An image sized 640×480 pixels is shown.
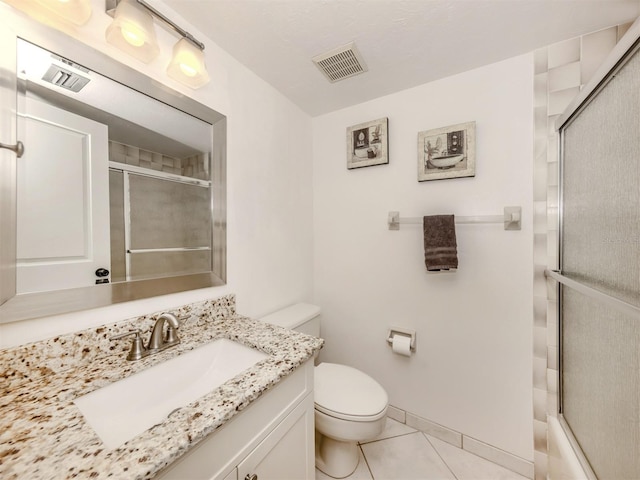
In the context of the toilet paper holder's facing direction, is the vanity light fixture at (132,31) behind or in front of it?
in front

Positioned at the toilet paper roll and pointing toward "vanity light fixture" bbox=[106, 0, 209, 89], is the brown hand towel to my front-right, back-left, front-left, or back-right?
back-left

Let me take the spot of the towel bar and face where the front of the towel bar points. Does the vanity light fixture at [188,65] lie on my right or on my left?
on my right

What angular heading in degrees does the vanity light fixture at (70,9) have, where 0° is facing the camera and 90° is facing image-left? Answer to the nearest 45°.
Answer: approximately 315°

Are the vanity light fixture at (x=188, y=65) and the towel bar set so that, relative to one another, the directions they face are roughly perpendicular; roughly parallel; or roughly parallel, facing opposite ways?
roughly perpendicular

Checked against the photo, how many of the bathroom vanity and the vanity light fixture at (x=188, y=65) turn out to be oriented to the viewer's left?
0

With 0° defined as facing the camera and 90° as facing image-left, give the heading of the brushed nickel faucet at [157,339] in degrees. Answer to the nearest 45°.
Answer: approximately 315°

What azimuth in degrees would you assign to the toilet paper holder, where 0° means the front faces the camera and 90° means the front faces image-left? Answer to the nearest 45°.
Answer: approximately 45°

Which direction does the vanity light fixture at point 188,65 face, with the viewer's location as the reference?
facing the viewer and to the right of the viewer

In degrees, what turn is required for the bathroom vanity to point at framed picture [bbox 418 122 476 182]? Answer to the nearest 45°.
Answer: approximately 45° to its left

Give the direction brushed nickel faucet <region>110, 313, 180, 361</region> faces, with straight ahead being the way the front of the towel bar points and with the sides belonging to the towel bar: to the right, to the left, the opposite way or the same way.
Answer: to the left

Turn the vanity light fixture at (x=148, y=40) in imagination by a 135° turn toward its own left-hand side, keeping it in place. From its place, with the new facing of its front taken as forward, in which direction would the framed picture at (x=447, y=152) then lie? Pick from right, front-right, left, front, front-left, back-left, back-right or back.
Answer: right
